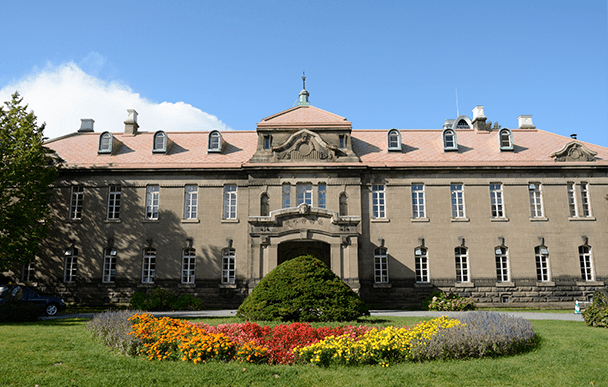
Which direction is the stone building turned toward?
toward the camera

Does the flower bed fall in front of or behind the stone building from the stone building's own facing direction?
in front

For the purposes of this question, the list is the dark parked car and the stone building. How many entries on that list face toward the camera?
1

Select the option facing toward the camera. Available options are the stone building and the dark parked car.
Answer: the stone building
